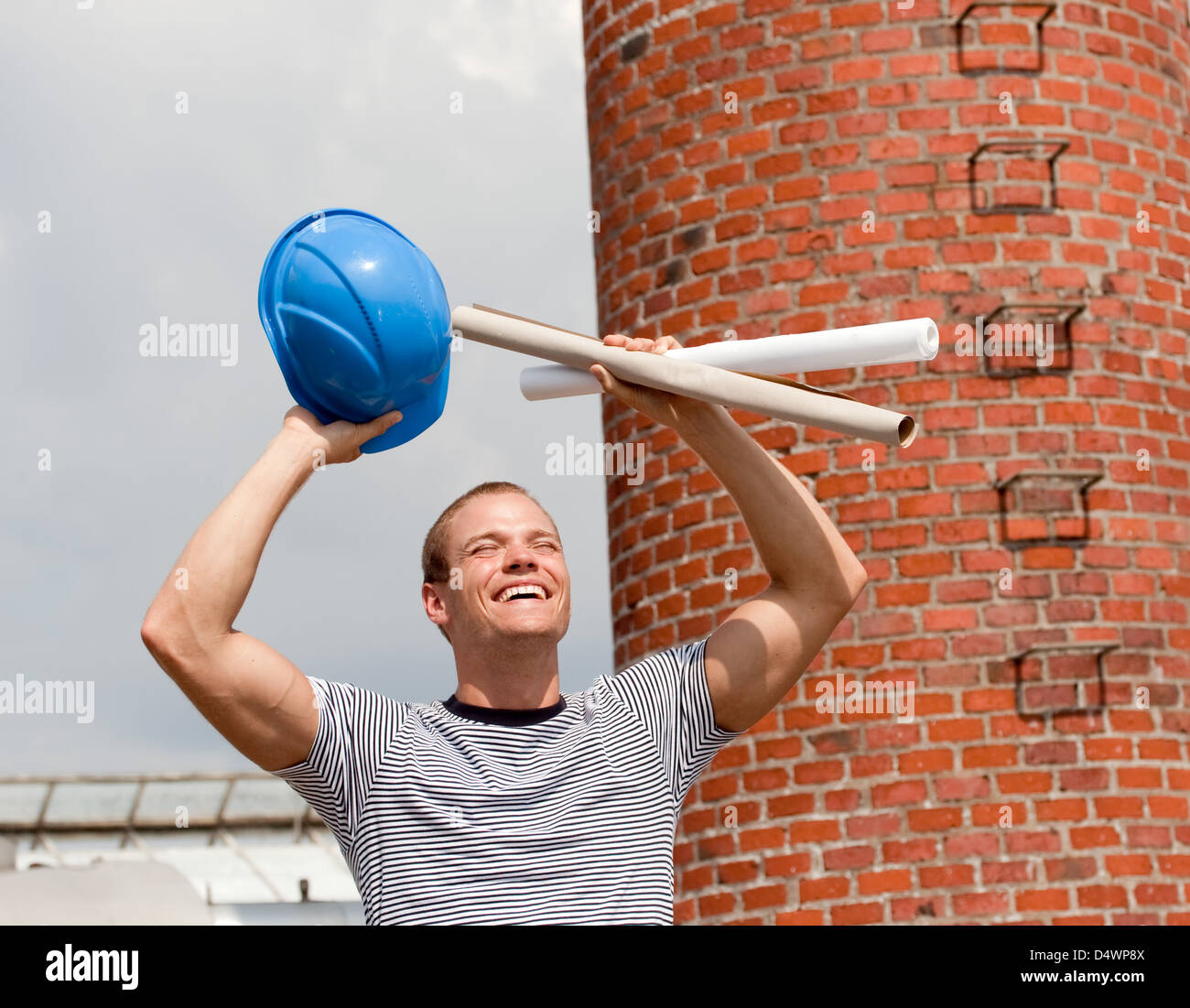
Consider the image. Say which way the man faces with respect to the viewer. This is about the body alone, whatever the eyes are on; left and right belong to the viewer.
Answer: facing the viewer
